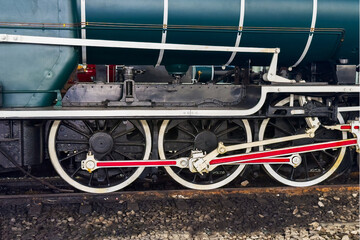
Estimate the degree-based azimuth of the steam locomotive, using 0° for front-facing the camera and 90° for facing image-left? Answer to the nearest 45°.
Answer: approximately 270°
